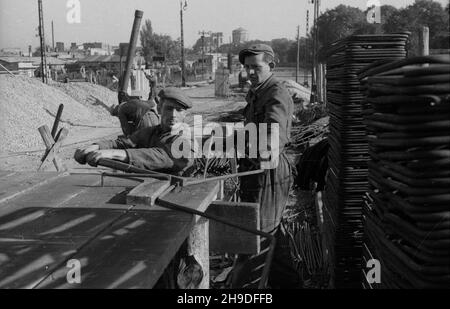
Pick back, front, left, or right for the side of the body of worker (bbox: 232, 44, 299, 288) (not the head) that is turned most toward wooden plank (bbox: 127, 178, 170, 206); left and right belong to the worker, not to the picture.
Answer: front

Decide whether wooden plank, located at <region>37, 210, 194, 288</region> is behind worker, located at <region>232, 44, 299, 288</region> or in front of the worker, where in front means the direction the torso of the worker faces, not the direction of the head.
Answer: in front

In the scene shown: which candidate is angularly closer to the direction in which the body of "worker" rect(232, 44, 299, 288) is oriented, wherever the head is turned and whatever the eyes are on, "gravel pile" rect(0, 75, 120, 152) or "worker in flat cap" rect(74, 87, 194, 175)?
the worker in flat cap

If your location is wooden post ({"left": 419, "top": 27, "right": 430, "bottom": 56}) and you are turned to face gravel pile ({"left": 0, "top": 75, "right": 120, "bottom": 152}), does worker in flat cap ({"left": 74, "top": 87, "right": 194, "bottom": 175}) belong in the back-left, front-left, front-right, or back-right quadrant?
front-left

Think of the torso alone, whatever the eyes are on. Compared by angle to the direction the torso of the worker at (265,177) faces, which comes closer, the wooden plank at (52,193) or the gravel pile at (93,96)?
the wooden plank

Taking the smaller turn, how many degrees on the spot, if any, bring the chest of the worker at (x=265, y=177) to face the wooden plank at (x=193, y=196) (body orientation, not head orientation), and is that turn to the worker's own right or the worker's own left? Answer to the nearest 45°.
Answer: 0° — they already face it

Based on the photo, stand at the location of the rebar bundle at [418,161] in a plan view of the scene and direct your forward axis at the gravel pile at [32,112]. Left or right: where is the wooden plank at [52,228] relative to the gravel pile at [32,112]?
left

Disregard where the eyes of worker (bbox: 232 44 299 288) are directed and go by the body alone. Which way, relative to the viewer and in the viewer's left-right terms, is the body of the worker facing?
facing the viewer and to the left of the viewer

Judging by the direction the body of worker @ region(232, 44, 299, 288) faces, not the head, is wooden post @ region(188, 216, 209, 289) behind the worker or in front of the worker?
in front

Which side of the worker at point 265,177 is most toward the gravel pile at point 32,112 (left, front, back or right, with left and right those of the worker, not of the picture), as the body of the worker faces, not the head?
right
